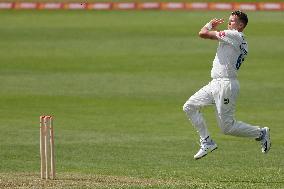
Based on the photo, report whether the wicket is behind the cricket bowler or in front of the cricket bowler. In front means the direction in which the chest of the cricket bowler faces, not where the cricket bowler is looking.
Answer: in front

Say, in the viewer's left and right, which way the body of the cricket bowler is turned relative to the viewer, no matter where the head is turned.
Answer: facing to the left of the viewer
